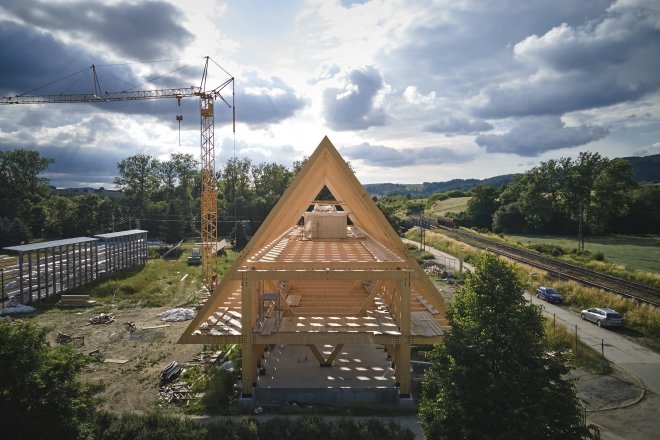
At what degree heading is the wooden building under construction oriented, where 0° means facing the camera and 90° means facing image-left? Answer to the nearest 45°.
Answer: approximately 0°

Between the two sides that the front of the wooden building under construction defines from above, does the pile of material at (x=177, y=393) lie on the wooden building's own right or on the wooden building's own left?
on the wooden building's own right

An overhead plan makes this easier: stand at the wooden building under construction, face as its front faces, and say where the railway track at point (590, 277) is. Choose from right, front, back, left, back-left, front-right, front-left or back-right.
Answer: back-left

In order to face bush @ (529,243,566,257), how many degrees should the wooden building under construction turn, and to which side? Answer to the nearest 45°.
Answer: approximately 135° to its left

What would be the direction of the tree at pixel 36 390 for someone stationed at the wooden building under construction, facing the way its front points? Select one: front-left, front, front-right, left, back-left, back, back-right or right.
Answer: front-right
